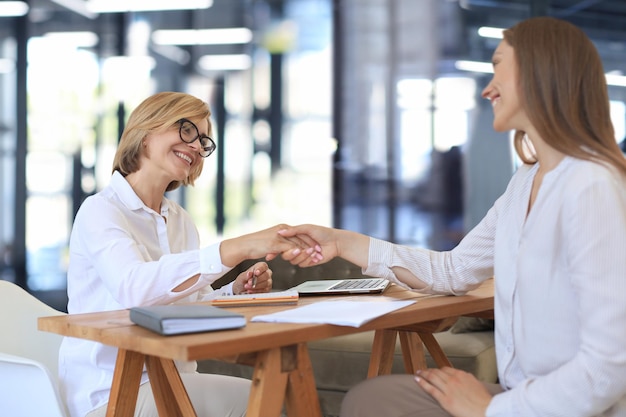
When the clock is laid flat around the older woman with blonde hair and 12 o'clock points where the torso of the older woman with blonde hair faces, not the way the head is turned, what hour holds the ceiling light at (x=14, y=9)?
The ceiling light is roughly at 7 o'clock from the older woman with blonde hair.

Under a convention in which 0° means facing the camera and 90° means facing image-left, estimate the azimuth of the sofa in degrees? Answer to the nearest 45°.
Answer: approximately 0°

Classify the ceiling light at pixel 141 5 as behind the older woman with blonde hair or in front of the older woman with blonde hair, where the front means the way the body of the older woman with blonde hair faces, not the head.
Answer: behind

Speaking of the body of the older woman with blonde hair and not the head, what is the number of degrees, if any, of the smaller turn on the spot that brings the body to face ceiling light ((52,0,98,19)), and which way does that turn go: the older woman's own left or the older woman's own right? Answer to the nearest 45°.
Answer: approximately 135° to the older woman's own left

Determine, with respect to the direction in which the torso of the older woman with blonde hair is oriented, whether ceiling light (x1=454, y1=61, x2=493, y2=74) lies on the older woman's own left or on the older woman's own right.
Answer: on the older woman's own left

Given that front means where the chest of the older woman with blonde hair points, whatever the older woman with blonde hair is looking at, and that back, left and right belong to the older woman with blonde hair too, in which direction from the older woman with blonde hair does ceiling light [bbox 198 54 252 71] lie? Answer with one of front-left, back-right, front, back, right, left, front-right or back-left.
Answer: back-left

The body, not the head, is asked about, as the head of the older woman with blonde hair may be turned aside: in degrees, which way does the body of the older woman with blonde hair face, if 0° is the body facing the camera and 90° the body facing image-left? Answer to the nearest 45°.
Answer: approximately 315°

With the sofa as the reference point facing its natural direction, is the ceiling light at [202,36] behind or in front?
behind

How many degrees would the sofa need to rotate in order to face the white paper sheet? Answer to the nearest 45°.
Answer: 0° — it already faces it
